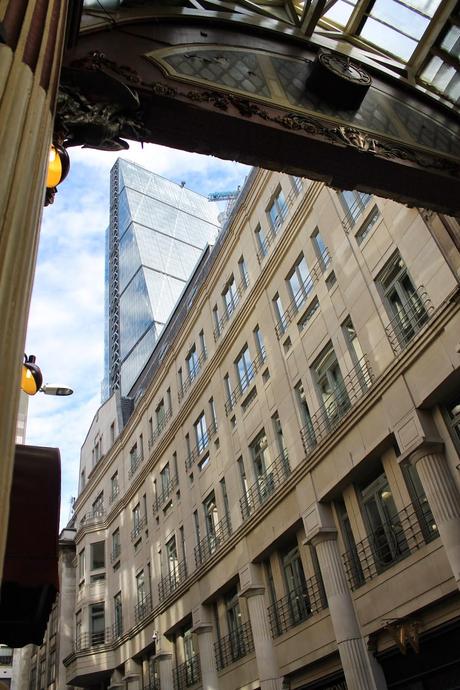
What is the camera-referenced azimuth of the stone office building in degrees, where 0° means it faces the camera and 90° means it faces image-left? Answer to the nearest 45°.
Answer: approximately 45°

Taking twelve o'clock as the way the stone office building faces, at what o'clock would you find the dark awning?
The dark awning is roughly at 11 o'clock from the stone office building.

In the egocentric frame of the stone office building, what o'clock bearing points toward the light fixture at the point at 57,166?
The light fixture is roughly at 11 o'clock from the stone office building.
